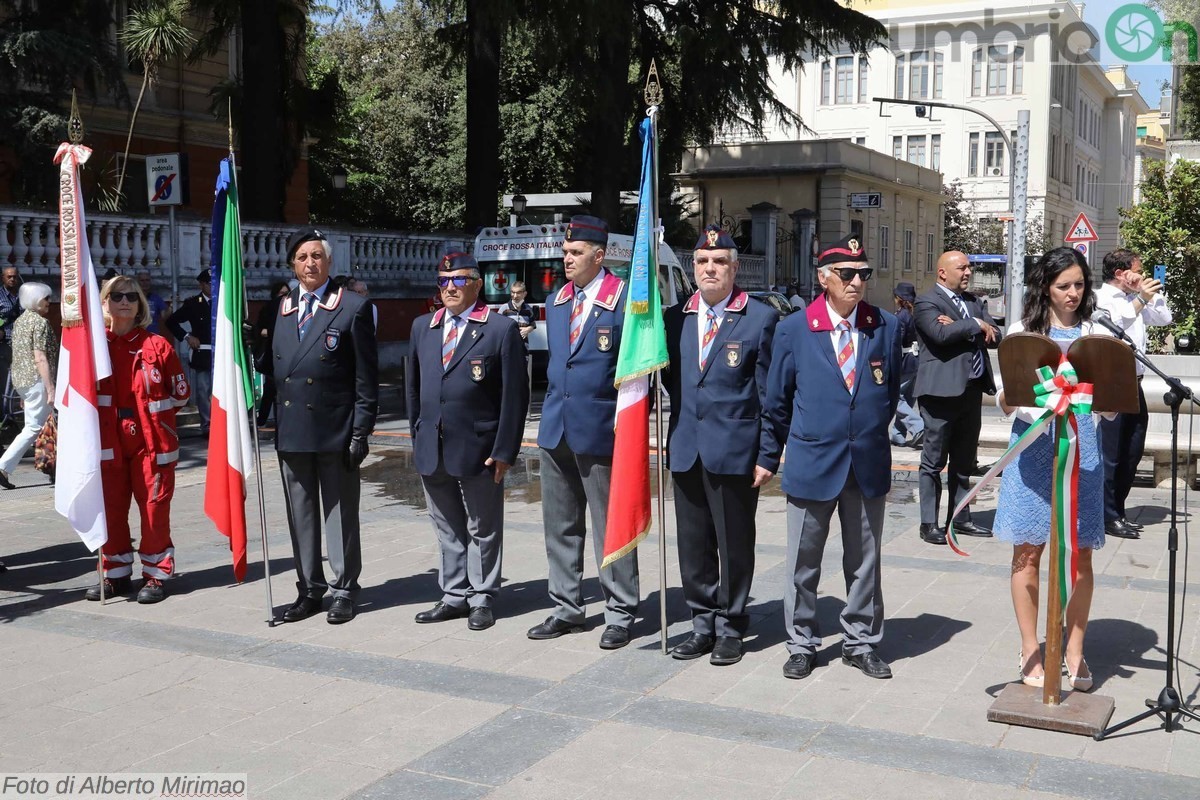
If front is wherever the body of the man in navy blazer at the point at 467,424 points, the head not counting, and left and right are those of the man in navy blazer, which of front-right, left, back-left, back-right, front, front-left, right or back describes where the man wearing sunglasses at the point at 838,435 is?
left

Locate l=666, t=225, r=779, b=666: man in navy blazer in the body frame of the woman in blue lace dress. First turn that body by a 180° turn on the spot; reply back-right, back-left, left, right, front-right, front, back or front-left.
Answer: left

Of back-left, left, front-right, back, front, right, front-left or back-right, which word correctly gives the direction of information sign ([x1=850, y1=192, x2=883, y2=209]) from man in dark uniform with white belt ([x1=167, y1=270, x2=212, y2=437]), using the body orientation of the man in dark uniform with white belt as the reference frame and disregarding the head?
back-left

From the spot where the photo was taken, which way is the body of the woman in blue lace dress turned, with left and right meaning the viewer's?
facing the viewer

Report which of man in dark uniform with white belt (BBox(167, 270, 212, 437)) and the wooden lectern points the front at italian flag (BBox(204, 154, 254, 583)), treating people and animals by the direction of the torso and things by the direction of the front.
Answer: the man in dark uniform with white belt

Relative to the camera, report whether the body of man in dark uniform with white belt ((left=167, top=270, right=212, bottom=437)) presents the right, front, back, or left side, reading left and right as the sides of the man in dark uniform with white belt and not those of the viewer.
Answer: front

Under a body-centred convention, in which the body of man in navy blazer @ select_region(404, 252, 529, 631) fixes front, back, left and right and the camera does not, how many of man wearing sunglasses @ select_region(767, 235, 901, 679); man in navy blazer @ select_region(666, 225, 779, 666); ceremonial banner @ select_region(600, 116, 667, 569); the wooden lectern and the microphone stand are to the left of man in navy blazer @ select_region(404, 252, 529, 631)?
5

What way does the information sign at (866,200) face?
toward the camera

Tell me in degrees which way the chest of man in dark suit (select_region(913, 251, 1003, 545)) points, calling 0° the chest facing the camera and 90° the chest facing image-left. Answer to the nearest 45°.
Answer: approximately 315°

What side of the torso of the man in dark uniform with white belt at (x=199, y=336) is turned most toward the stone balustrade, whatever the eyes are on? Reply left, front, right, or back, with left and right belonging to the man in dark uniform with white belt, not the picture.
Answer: back

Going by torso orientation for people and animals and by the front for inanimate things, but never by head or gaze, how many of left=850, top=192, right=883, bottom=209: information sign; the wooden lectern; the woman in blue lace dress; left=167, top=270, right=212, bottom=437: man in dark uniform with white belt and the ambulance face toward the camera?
4
